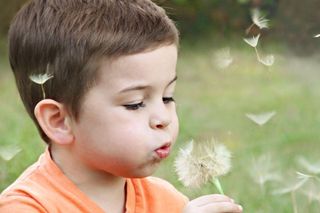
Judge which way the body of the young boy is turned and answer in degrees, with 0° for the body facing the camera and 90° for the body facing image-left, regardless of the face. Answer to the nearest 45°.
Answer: approximately 315°

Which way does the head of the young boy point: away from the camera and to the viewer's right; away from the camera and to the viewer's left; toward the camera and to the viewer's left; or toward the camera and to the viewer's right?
toward the camera and to the viewer's right
